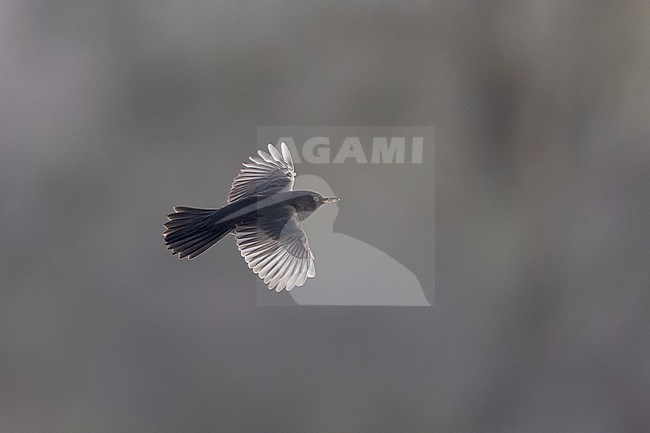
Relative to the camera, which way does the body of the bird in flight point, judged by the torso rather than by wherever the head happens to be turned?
to the viewer's right
